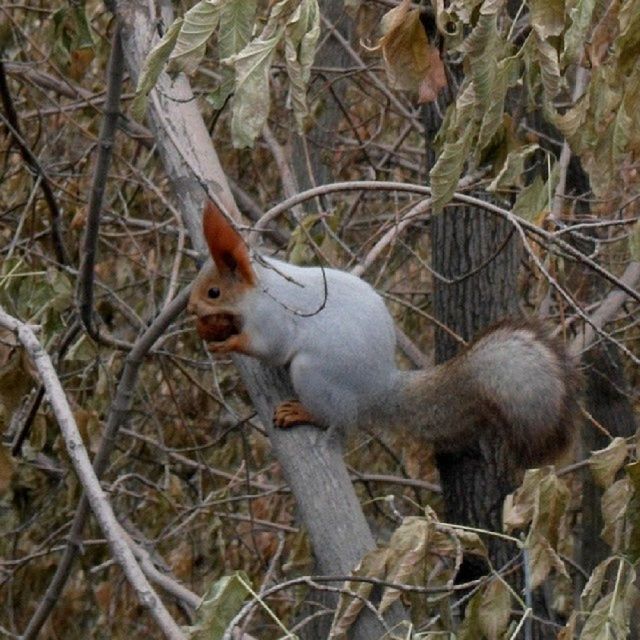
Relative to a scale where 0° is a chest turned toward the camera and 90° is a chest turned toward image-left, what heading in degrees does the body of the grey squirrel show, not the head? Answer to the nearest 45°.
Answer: approximately 90°
